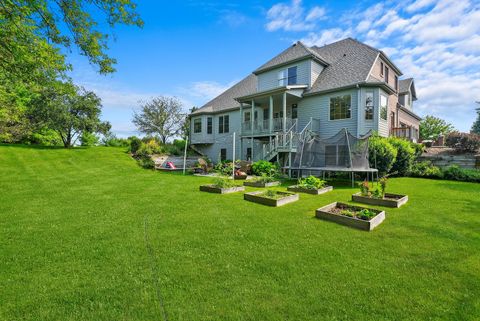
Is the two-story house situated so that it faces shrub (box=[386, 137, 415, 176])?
no

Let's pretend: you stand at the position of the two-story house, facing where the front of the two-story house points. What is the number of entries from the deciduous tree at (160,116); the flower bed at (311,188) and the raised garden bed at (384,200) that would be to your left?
1

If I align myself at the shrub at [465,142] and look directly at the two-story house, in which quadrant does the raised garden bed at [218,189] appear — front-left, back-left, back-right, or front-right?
front-left

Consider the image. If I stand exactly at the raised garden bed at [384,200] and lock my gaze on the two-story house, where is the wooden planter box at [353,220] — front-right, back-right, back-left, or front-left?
back-left

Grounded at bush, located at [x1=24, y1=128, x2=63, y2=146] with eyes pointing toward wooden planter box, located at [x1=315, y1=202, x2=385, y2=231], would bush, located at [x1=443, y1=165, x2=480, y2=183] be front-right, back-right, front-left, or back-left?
front-left

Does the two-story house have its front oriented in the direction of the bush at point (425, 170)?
no

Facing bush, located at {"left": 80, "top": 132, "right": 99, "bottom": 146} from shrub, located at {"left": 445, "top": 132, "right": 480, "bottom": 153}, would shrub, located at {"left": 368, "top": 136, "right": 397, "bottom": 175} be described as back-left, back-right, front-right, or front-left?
front-left

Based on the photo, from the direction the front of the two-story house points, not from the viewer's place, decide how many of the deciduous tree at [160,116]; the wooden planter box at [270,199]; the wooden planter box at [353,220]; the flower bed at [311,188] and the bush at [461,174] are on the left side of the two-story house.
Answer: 1

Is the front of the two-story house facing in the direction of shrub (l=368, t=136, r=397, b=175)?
no
